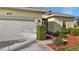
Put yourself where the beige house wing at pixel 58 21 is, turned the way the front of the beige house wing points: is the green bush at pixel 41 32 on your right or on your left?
on your right

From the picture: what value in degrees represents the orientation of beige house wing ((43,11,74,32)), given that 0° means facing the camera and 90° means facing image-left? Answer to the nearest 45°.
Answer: approximately 315°

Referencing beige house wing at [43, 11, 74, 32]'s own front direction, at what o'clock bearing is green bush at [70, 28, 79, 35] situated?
The green bush is roughly at 11 o'clock from the beige house wing.

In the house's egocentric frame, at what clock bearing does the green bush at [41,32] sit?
The green bush is roughly at 9 o'clock from the house.

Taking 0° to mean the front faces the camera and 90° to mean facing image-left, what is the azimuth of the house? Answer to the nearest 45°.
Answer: approximately 0°
